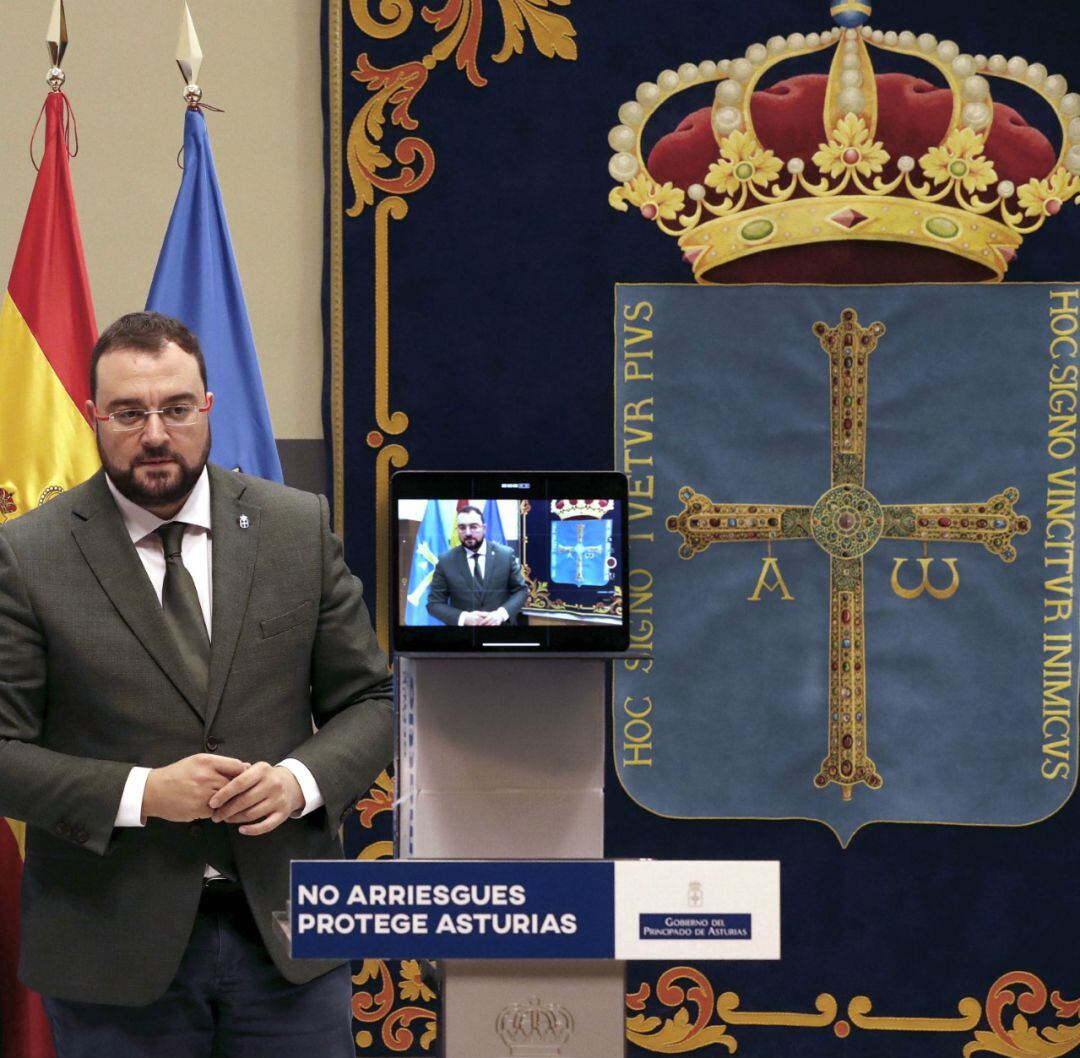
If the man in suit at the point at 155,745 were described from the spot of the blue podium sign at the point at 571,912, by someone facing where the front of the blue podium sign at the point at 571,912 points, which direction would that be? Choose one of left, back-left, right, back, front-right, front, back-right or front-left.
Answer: back-right

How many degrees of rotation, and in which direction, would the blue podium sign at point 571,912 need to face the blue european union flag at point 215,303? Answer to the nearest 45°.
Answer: approximately 180°

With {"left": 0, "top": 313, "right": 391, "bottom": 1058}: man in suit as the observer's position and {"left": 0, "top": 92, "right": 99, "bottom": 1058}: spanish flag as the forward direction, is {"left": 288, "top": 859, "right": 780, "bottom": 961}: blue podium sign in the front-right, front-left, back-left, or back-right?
back-right

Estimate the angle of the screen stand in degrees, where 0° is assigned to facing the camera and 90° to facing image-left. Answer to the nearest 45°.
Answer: approximately 0°

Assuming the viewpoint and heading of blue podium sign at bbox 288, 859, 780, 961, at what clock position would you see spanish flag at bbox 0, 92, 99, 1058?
The spanish flag is roughly at 5 o'clock from the blue podium sign.

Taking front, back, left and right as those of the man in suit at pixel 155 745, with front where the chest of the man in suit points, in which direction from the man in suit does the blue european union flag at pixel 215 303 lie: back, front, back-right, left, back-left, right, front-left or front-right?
back

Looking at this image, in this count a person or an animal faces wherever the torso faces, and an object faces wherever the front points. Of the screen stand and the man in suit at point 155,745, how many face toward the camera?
2

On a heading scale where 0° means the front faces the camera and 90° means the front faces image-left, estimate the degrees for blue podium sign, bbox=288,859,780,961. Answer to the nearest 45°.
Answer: approximately 0°

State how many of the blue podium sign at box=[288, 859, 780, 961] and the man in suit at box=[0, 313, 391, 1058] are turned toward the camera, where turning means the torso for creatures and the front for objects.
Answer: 2
